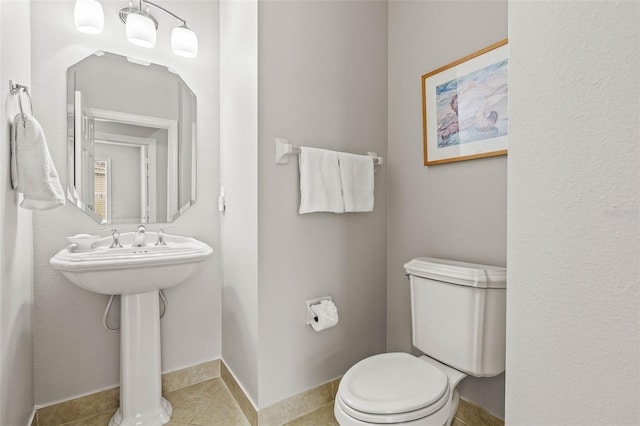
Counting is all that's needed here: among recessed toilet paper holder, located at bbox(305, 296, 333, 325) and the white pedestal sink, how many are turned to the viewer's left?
0

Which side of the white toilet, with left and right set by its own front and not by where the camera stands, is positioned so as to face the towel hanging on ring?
front

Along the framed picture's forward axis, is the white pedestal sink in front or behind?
in front

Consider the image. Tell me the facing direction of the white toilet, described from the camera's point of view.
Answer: facing the viewer and to the left of the viewer

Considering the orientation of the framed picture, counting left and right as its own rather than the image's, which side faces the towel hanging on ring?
front

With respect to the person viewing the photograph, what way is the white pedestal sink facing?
facing the viewer

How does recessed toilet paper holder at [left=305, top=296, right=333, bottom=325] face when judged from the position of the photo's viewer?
facing the viewer and to the right of the viewer

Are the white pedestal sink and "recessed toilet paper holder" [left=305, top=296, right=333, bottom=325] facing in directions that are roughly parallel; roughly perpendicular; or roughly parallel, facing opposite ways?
roughly parallel
